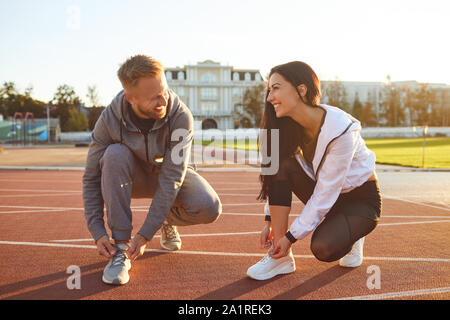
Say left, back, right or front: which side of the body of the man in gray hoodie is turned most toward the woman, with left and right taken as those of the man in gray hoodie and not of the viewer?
left

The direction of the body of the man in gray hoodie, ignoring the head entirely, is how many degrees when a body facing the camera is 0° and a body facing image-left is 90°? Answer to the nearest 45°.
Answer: approximately 0°

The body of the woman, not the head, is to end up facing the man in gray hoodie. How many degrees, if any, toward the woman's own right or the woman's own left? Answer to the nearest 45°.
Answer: approximately 45° to the woman's own right

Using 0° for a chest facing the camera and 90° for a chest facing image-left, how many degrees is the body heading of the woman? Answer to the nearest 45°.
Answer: approximately 45°
